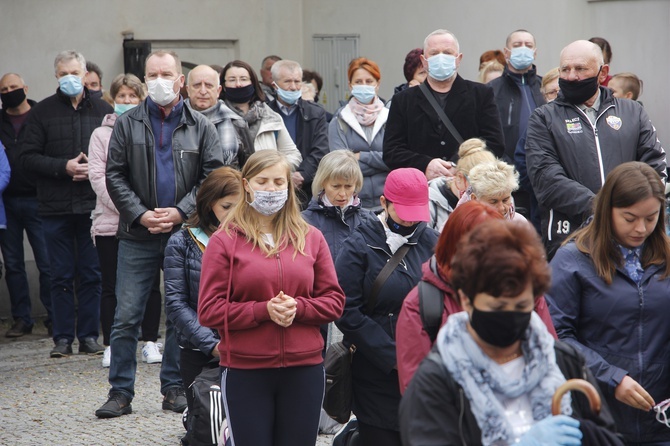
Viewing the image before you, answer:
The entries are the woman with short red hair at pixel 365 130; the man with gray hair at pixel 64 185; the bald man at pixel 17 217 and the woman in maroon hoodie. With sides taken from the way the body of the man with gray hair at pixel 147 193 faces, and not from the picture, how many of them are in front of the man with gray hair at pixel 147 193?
1

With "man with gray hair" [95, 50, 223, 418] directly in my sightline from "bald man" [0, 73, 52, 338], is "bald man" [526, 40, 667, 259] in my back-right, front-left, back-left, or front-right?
front-left

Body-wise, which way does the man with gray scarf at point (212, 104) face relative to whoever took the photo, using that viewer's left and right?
facing the viewer

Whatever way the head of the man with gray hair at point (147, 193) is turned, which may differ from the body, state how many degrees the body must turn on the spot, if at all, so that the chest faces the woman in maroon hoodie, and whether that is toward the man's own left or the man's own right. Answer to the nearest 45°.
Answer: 0° — they already face them

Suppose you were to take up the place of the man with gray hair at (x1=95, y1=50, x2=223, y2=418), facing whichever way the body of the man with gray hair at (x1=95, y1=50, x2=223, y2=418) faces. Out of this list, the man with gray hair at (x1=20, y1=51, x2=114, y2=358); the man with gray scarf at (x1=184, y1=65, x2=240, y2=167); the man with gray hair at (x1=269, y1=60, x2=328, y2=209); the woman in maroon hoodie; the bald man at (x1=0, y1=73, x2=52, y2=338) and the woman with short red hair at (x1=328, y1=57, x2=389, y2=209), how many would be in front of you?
1

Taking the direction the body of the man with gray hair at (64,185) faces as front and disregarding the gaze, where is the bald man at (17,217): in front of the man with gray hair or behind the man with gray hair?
behind

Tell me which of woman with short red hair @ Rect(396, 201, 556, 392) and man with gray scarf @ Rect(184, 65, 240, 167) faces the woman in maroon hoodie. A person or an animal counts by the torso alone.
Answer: the man with gray scarf

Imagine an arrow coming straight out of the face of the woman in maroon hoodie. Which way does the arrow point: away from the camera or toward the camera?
toward the camera

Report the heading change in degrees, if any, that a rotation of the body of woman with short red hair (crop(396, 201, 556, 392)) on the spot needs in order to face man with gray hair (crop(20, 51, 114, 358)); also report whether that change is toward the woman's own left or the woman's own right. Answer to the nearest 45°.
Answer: approximately 180°

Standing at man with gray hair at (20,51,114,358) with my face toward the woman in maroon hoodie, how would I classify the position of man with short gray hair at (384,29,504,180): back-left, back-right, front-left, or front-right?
front-left

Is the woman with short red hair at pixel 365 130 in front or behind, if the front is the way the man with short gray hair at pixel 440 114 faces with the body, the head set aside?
behind

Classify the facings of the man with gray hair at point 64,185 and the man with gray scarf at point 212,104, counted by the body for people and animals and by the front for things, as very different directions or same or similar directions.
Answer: same or similar directions

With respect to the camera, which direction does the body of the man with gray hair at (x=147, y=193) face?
toward the camera
